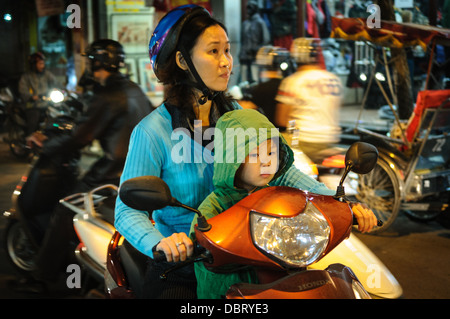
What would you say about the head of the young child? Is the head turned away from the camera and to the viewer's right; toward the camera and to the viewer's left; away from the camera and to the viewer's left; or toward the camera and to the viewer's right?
toward the camera and to the viewer's right

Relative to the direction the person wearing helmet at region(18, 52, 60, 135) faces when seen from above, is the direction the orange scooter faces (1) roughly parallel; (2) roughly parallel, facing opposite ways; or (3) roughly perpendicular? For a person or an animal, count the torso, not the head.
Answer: roughly parallel

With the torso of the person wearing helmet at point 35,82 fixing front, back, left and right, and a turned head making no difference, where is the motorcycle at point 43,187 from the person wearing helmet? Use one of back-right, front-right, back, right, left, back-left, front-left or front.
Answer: front-right

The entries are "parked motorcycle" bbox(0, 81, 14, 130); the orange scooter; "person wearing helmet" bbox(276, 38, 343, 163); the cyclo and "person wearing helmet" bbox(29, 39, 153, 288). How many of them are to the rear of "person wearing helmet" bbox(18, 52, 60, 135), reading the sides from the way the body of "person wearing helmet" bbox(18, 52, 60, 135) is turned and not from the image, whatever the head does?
1

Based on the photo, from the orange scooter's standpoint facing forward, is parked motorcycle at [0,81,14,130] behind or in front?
behind

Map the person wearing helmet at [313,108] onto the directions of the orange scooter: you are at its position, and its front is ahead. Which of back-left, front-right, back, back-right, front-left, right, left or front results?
back-left

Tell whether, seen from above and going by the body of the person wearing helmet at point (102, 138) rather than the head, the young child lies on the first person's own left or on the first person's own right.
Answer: on the first person's own left

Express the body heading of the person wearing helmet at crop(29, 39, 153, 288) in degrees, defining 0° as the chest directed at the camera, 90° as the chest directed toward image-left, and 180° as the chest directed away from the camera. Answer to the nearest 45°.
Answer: approximately 90°

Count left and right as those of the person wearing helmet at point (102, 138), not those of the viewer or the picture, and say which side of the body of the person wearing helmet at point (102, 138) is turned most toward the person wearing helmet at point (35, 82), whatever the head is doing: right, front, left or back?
right
